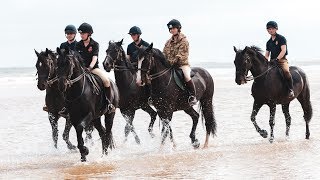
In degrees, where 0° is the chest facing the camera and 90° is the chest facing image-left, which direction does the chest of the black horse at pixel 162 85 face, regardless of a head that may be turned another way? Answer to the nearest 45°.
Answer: approximately 45°

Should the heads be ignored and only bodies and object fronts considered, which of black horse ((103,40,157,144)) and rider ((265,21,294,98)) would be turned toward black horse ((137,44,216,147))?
the rider

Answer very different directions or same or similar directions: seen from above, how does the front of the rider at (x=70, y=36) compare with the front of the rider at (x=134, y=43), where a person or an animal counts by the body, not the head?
same or similar directions

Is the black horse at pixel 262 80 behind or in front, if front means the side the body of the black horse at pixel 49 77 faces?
behind

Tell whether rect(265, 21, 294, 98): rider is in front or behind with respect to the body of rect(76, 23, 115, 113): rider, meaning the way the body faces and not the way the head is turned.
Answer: behind

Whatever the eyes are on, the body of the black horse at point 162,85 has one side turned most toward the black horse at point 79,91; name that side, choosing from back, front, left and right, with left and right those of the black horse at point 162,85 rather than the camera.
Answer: front

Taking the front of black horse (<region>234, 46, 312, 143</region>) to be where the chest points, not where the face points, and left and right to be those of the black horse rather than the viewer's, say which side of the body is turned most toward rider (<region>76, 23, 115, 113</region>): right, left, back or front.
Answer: front

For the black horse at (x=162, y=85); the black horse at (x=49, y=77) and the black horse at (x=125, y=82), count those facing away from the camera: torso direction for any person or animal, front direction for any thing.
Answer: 0

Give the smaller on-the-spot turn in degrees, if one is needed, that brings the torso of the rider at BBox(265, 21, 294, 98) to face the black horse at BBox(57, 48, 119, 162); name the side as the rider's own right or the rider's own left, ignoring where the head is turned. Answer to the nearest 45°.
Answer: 0° — they already face it

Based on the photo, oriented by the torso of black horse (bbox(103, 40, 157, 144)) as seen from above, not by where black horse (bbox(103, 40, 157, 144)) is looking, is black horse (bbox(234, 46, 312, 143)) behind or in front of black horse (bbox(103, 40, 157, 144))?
behind

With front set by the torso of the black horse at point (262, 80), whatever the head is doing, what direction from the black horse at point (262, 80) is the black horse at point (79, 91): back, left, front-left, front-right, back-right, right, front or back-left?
front

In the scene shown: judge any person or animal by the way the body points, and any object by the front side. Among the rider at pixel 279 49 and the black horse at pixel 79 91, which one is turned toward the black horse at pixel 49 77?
the rider

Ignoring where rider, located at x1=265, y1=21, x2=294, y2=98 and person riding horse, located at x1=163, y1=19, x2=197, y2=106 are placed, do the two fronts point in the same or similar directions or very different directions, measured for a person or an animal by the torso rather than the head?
same or similar directions

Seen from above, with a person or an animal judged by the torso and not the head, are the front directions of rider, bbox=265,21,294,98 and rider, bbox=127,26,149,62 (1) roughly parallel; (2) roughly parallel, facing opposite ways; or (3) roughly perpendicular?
roughly parallel

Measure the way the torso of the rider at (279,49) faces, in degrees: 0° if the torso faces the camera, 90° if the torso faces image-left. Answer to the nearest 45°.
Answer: approximately 45°

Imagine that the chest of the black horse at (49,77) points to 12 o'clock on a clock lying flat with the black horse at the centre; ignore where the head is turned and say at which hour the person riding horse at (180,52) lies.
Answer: The person riding horse is roughly at 7 o'clock from the black horse.
